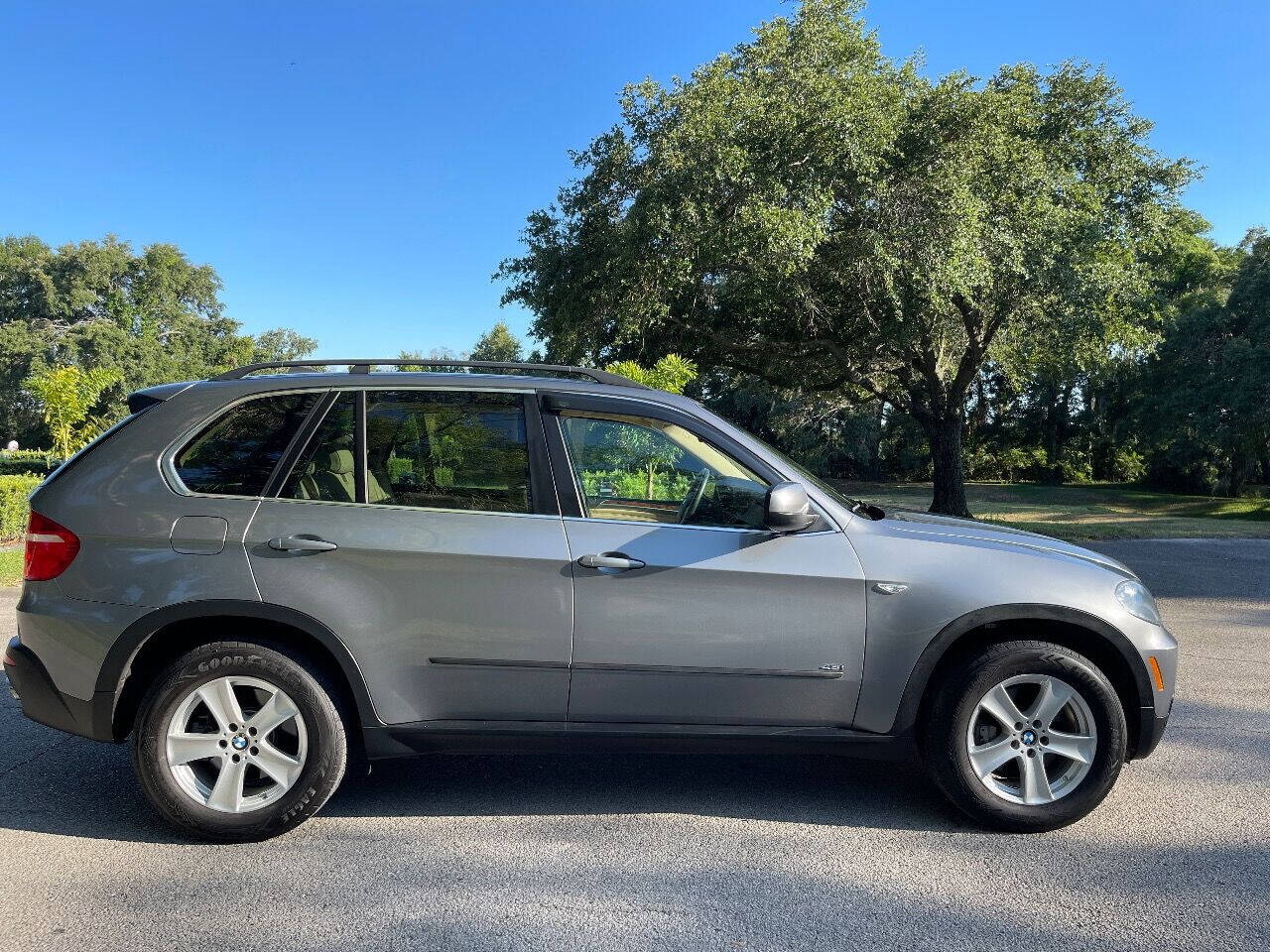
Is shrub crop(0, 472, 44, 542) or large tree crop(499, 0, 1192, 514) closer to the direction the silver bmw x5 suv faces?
the large tree

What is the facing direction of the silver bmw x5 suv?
to the viewer's right

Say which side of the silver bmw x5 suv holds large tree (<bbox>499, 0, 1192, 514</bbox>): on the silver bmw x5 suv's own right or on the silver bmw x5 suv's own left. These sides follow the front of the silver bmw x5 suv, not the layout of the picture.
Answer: on the silver bmw x5 suv's own left

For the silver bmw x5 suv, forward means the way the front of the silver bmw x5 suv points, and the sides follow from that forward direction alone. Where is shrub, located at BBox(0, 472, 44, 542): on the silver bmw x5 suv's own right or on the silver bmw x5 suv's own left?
on the silver bmw x5 suv's own left
